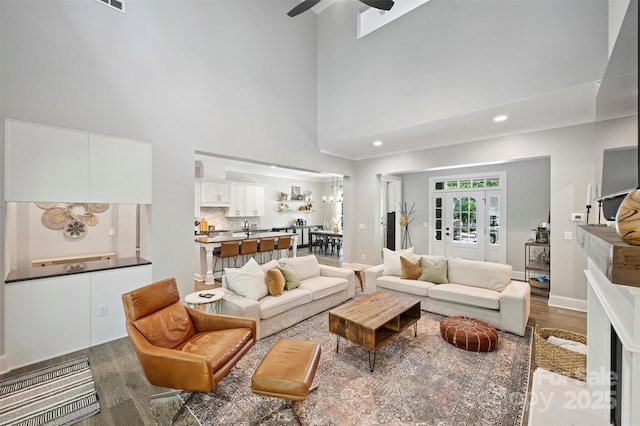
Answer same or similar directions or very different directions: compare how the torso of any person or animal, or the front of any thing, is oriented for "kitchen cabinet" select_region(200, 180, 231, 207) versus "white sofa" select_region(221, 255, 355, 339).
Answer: same or similar directions

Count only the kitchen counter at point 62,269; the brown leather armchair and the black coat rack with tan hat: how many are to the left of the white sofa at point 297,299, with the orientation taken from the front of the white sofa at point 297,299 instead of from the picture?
1

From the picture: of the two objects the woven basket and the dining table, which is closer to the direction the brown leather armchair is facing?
the woven basket

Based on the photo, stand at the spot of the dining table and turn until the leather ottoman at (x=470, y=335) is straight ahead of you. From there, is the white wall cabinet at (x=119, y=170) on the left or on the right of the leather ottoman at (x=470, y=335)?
right

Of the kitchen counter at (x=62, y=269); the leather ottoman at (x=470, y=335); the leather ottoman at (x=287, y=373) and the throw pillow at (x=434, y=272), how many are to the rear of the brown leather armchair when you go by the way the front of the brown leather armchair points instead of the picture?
1

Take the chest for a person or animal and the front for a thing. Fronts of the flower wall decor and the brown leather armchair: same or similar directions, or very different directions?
same or similar directions

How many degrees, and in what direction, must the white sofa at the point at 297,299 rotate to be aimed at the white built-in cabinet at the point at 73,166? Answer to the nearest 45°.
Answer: approximately 135° to its right

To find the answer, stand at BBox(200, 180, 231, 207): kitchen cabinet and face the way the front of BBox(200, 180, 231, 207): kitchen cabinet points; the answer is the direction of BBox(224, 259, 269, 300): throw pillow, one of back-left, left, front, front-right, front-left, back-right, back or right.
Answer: front-right

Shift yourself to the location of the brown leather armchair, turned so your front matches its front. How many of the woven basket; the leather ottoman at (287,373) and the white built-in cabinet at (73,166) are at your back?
1

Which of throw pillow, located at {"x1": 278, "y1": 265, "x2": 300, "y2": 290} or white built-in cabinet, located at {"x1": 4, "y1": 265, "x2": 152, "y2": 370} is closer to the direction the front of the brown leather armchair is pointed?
the throw pillow

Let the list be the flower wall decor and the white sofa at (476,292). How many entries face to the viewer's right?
0

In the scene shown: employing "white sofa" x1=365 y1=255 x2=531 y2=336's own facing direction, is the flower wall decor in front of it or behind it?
in front

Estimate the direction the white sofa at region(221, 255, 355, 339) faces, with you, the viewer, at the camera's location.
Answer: facing the viewer and to the right of the viewer

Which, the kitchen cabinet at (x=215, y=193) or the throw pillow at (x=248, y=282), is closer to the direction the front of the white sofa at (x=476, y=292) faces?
the throw pillow

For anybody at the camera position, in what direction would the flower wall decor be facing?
facing the viewer

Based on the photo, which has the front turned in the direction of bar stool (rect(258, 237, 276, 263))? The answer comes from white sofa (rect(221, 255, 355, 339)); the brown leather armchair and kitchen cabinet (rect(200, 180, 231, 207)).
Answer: the kitchen cabinet

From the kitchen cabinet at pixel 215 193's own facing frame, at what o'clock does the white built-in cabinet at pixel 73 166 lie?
The white built-in cabinet is roughly at 2 o'clock from the kitchen cabinet.
